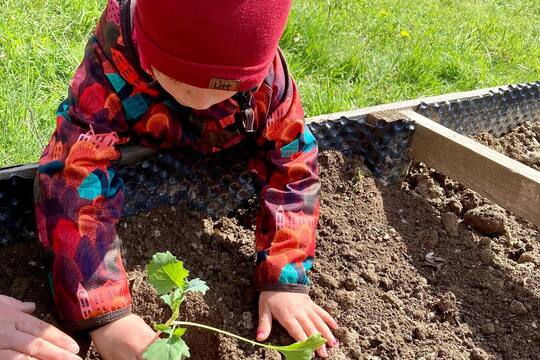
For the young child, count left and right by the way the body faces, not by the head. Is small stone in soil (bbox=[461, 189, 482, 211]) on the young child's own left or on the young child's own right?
on the young child's own left

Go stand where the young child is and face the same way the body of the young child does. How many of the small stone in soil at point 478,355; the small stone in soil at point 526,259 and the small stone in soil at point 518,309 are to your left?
3

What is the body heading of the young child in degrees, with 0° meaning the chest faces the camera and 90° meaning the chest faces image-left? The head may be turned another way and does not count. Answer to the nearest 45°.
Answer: approximately 0°

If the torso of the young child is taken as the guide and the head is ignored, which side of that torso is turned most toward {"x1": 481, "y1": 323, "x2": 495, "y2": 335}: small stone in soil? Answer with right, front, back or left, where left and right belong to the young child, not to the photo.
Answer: left

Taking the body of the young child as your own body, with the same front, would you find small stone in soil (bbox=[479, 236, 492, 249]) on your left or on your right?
on your left

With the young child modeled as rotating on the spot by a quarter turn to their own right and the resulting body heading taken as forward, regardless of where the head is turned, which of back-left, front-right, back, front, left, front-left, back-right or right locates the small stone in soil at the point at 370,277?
back

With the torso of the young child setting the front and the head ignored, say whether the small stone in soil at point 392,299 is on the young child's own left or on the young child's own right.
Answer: on the young child's own left

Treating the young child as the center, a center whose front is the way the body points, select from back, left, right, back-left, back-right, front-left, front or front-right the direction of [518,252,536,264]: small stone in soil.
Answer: left

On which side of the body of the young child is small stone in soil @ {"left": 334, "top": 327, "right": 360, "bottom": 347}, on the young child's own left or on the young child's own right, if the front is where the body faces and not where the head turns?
on the young child's own left
